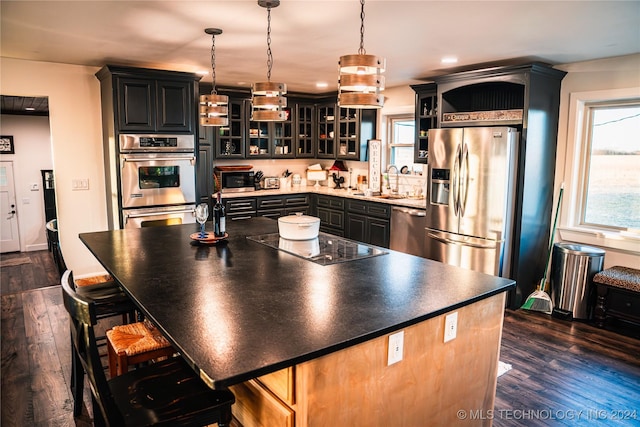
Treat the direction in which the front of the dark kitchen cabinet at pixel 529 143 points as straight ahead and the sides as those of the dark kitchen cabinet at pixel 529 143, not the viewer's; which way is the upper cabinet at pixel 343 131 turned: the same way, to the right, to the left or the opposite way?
the same way

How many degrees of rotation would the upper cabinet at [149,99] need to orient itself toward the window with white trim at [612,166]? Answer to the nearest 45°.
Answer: approximately 45° to its left

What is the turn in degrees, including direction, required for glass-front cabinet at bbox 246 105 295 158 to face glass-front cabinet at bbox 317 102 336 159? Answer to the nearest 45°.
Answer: approximately 90° to its left

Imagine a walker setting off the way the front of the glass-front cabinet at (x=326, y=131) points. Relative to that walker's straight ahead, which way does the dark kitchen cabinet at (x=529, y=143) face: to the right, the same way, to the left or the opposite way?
the same way

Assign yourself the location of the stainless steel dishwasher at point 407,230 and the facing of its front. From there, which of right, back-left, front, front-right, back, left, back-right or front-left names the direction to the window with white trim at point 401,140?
back-right

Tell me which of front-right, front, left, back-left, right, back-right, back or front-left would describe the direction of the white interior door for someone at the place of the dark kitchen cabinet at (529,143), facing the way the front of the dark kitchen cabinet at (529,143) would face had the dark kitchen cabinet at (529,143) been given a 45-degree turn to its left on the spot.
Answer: right

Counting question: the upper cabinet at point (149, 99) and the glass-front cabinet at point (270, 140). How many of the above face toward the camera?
2

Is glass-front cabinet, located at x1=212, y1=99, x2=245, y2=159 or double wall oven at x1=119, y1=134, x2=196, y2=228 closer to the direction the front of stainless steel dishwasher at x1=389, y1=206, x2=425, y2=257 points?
the double wall oven

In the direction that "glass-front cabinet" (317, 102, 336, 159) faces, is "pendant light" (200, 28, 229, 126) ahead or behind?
ahead

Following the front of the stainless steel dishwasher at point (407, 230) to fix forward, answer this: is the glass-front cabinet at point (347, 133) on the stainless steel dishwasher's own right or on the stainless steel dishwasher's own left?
on the stainless steel dishwasher's own right

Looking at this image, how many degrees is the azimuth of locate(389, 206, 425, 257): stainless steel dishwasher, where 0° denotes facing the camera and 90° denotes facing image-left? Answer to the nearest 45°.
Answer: approximately 45°

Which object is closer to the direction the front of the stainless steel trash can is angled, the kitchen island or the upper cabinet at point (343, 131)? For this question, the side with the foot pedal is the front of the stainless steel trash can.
the kitchen island

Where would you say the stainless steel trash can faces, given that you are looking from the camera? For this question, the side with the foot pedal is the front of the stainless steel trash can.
facing the viewer and to the left of the viewer

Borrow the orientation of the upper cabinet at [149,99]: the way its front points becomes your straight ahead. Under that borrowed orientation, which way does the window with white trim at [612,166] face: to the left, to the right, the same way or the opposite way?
to the right

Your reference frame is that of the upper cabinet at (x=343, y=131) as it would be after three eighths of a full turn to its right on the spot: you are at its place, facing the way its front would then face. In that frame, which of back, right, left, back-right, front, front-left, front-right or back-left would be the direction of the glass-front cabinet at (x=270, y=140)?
left

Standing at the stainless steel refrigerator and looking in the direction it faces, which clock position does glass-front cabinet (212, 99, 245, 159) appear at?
The glass-front cabinet is roughly at 2 o'clock from the stainless steel refrigerator.
